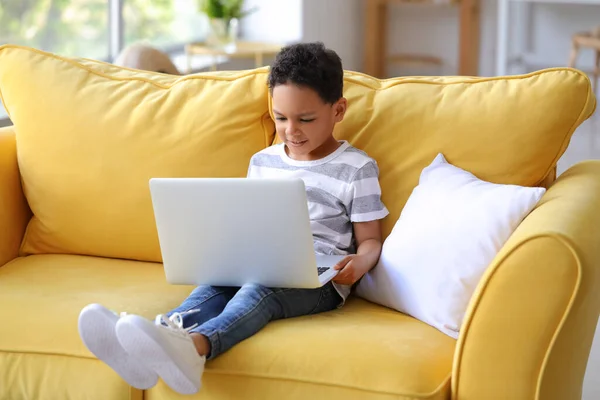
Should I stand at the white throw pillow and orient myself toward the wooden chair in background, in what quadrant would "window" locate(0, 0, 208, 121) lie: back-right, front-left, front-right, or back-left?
front-left

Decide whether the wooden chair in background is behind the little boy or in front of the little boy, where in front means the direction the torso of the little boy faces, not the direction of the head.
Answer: behind

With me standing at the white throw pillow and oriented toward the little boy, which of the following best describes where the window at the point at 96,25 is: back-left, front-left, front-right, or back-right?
front-right

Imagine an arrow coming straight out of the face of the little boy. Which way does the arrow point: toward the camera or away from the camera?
toward the camera

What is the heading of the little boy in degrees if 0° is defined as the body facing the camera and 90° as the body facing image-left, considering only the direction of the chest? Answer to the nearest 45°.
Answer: approximately 45°

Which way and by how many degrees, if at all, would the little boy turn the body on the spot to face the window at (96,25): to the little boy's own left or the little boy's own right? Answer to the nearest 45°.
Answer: approximately 135° to the little boy's own right
